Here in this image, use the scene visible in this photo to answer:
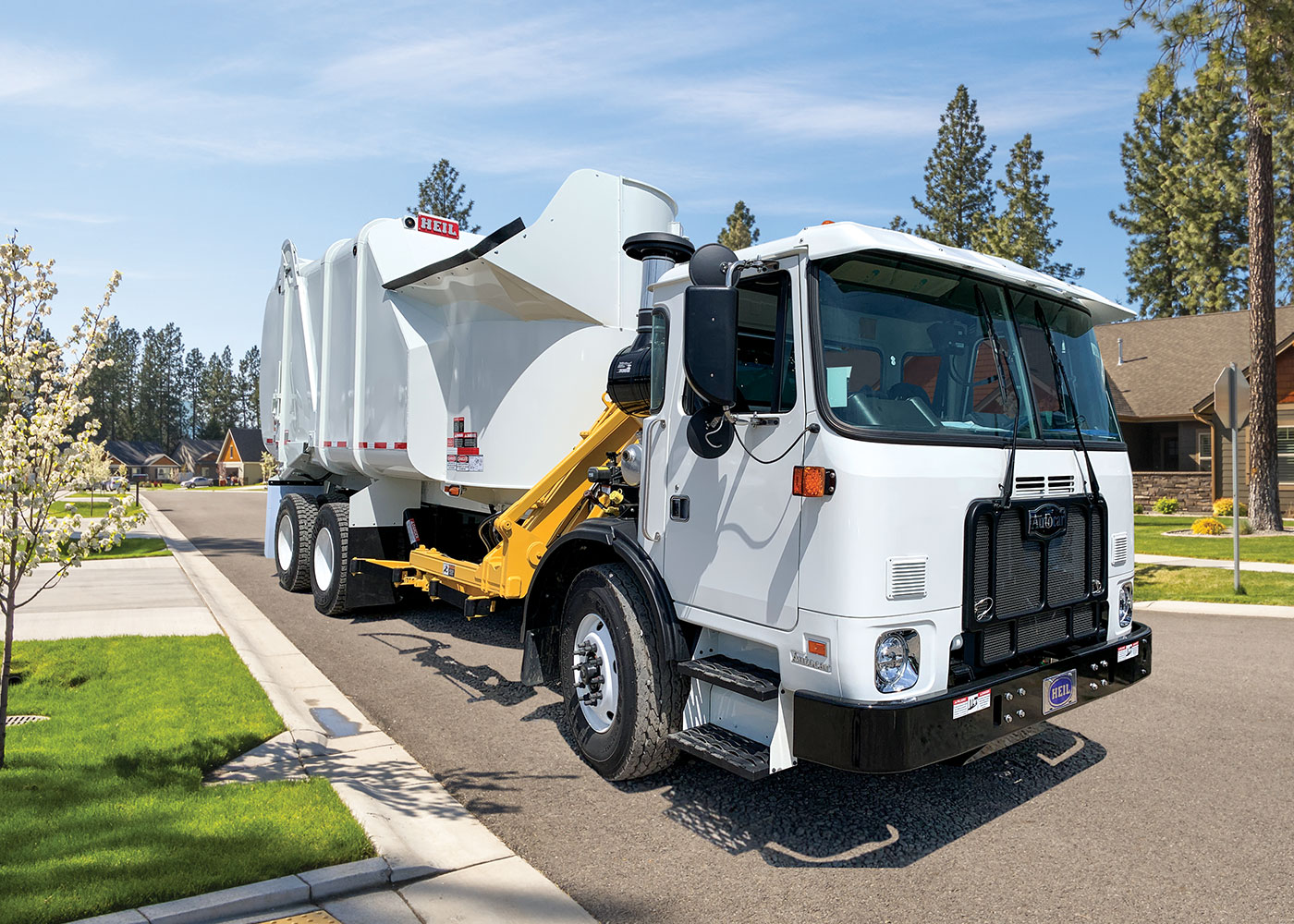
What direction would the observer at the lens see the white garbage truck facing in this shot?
facing the viewer and to the right of the viewer

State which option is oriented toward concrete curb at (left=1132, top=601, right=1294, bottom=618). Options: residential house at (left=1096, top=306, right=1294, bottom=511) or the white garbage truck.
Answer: the residential house

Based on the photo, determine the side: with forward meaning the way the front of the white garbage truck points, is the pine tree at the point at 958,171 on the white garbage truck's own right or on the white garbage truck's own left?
on the white garbage truck's own left

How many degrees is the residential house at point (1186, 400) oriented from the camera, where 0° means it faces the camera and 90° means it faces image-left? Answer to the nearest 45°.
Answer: approximately 0°

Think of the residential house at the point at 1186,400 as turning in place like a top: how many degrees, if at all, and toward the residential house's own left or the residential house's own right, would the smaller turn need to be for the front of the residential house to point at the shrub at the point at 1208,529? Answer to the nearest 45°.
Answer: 0° — it already faces it

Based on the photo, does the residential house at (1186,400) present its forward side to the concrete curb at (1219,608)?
yes

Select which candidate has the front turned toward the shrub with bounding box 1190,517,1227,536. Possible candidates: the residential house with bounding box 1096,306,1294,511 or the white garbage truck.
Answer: the residential house

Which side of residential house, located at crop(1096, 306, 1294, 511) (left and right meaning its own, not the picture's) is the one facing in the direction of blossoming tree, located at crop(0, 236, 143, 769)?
front

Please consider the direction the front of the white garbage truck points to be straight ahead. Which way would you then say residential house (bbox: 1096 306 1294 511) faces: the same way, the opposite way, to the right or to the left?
to the right

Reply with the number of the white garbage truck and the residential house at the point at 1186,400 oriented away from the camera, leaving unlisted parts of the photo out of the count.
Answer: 0

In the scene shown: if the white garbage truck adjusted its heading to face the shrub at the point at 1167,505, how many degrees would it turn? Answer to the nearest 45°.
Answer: approximately 90° to its left

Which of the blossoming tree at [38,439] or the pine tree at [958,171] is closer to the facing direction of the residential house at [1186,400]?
the blossoming tree

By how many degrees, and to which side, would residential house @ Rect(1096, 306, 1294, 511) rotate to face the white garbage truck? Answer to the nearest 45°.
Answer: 0° — it already faces it
